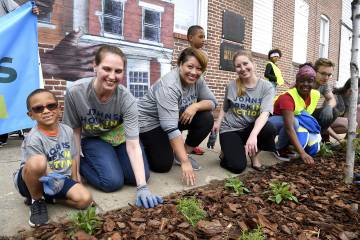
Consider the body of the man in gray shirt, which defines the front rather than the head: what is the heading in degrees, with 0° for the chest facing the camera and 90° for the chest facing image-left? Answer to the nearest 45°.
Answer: approximately 315°

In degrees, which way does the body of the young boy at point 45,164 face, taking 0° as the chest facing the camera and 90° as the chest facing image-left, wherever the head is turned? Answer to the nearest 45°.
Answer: approximately 315°

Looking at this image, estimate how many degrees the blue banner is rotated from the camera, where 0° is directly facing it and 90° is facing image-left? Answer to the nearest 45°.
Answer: approximately 0°

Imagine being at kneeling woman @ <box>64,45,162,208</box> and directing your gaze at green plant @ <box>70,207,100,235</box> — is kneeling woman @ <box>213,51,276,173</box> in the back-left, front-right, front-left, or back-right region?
back-left

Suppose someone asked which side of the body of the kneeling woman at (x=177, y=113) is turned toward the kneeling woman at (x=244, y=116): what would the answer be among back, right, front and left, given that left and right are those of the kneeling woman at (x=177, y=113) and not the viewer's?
left

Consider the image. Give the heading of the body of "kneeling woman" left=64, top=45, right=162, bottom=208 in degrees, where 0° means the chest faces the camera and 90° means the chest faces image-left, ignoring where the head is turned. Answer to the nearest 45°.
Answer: approximately 315°

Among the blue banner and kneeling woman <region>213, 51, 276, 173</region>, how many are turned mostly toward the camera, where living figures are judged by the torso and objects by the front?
2
